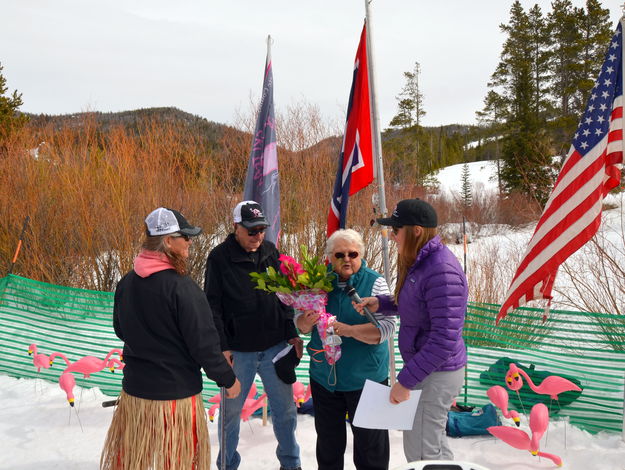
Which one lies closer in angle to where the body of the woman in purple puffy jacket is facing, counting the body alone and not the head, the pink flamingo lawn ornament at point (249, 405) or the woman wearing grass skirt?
the woman wearing grass skirt

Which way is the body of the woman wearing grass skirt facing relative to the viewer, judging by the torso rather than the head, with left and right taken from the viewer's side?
facing away from the viewer and to the right of the viewer

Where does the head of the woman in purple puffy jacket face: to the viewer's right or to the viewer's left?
to the viewer's left

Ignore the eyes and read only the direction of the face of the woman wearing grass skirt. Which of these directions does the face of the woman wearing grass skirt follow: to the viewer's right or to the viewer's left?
to the viewer's right

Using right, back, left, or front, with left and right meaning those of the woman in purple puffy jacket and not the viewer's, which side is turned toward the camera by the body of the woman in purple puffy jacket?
left

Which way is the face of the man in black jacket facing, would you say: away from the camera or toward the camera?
toward the camera

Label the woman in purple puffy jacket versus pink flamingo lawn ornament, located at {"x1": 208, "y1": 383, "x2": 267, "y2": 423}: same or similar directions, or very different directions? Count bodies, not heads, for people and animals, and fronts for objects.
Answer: same or similar directions

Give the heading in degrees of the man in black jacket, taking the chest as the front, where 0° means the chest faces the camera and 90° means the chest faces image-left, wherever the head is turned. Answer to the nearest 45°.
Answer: approximately 315°

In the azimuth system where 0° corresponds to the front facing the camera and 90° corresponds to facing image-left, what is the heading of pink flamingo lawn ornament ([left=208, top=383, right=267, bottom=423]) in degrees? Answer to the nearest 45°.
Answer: approximately 90°
